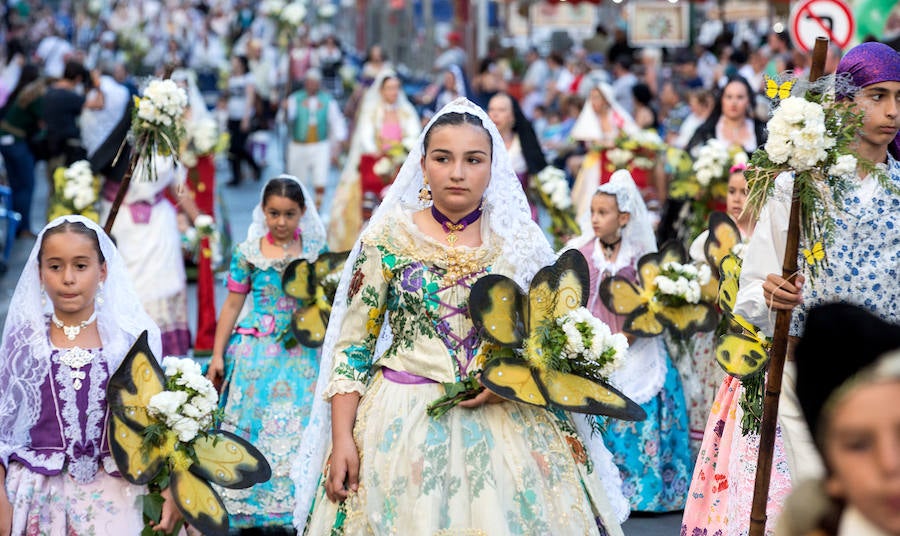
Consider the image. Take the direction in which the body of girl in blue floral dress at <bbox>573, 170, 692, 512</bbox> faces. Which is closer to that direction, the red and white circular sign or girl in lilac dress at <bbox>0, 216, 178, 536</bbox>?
the girl in lilac dress

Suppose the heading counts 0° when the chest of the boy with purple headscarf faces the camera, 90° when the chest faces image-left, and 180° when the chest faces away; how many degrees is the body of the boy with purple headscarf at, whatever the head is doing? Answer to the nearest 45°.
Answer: approximately 45°

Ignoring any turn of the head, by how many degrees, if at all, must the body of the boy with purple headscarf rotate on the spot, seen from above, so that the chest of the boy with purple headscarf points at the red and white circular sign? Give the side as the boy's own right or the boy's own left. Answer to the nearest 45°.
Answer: approximately 135° to the boy's own right

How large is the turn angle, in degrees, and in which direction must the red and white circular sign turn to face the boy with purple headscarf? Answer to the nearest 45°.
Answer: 0° — it already faces them

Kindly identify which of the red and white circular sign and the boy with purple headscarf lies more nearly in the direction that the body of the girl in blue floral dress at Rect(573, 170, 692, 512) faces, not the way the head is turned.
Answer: the boy with purple headscarf

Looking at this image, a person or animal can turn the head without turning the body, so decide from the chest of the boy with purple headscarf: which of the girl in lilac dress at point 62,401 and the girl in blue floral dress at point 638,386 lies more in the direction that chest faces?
the girl in lilac dress

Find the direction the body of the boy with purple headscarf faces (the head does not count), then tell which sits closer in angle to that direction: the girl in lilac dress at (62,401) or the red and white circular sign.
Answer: the girl in lilac dress
